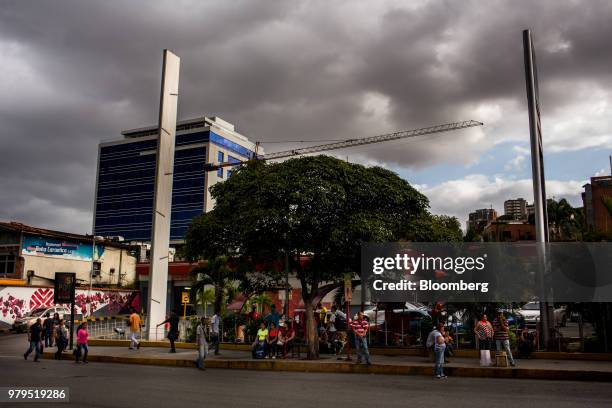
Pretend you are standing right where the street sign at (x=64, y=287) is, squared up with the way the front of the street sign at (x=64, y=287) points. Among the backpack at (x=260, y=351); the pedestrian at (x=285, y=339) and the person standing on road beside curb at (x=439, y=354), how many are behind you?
0

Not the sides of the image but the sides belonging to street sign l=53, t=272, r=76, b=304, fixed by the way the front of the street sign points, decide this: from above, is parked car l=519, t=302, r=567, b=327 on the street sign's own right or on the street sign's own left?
on the street sign's own left

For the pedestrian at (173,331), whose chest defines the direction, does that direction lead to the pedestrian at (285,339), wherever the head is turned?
no

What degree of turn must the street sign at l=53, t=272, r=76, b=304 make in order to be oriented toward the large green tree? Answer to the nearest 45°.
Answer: approximately 45° to its left

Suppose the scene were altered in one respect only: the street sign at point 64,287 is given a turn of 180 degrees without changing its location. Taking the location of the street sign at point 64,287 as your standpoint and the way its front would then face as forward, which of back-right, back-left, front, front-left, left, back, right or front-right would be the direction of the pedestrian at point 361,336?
back-right

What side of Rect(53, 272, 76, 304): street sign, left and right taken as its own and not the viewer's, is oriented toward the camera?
front

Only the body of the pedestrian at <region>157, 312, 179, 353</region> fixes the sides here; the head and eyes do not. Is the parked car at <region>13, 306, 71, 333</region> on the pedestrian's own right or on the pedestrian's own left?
on the pedestrian's own right

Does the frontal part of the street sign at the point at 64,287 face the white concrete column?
no

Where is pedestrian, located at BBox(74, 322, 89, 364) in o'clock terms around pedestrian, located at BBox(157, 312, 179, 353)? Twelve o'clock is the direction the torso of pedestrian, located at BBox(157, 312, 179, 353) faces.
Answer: pedestrian, located at BBox(74, 322, 89, 364) is roughly at 11 o'clock from pedestrian, located at BBox(157, 312, 179, 353).

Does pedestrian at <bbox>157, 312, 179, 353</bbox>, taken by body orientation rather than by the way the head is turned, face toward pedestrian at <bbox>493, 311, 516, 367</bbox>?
no

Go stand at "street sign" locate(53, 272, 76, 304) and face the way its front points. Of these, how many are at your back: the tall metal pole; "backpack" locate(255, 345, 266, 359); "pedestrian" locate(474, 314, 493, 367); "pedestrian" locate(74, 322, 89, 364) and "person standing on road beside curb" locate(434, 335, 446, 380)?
0

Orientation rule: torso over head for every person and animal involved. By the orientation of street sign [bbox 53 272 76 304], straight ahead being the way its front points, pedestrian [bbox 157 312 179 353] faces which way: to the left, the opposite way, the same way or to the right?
to the right

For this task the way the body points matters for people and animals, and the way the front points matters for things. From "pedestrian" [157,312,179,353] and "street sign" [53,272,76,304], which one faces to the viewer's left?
the pedestrian

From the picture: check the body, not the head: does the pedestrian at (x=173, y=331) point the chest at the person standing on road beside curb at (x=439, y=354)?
no

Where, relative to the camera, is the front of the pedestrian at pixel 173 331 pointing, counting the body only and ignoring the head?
to the viewer's left
